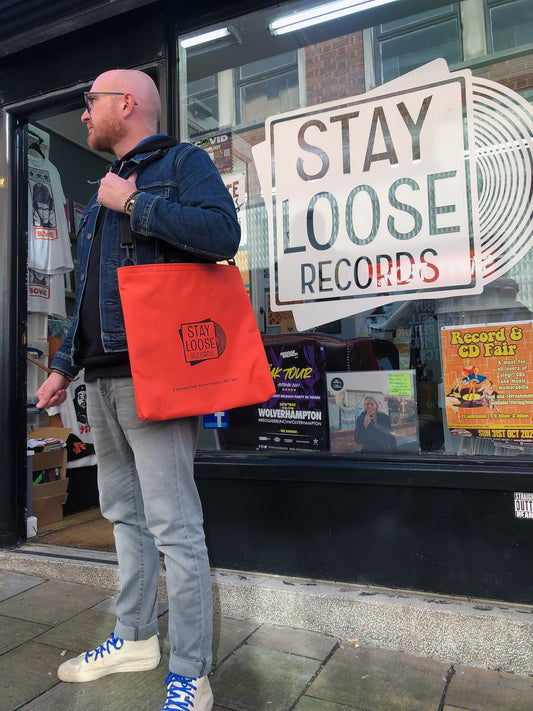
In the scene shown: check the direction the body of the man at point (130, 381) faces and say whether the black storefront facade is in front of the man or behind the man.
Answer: behind

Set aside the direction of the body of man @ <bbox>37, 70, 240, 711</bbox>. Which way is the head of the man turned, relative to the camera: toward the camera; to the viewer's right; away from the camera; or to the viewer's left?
to the viewer's left

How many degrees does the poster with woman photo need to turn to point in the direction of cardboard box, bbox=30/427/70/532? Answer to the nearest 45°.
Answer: approximately 135° to its right

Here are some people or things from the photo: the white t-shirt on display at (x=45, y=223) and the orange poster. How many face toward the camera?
2

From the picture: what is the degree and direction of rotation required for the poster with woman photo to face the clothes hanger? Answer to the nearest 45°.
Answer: approximately 135° to its right

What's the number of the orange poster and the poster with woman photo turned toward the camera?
2
